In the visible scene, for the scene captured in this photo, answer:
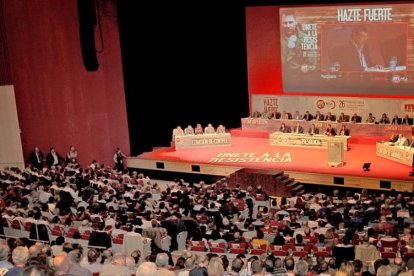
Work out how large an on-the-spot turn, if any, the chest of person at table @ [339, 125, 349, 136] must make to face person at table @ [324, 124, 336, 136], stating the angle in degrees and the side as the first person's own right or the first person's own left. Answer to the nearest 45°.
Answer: approximately 90° to the first person's own right

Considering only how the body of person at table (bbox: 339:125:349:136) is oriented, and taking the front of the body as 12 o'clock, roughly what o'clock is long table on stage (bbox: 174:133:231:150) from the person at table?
The long table on stage is roughly at 3 o'clock from the person at table.

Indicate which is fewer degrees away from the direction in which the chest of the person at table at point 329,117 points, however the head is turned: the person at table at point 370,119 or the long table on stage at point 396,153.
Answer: the long table on stage

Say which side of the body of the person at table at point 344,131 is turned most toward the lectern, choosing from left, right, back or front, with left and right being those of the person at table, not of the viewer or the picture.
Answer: front

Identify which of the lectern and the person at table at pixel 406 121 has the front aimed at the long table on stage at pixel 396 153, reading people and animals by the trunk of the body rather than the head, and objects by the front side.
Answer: the person at table

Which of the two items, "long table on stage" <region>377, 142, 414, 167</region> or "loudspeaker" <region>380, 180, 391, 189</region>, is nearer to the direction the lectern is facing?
the loudspeaker

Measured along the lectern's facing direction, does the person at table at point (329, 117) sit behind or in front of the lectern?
behind

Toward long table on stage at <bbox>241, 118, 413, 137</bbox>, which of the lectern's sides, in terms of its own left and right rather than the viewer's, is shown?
back

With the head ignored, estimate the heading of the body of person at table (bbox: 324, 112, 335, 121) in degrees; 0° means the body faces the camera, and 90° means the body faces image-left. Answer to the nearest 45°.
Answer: approximately 0°
